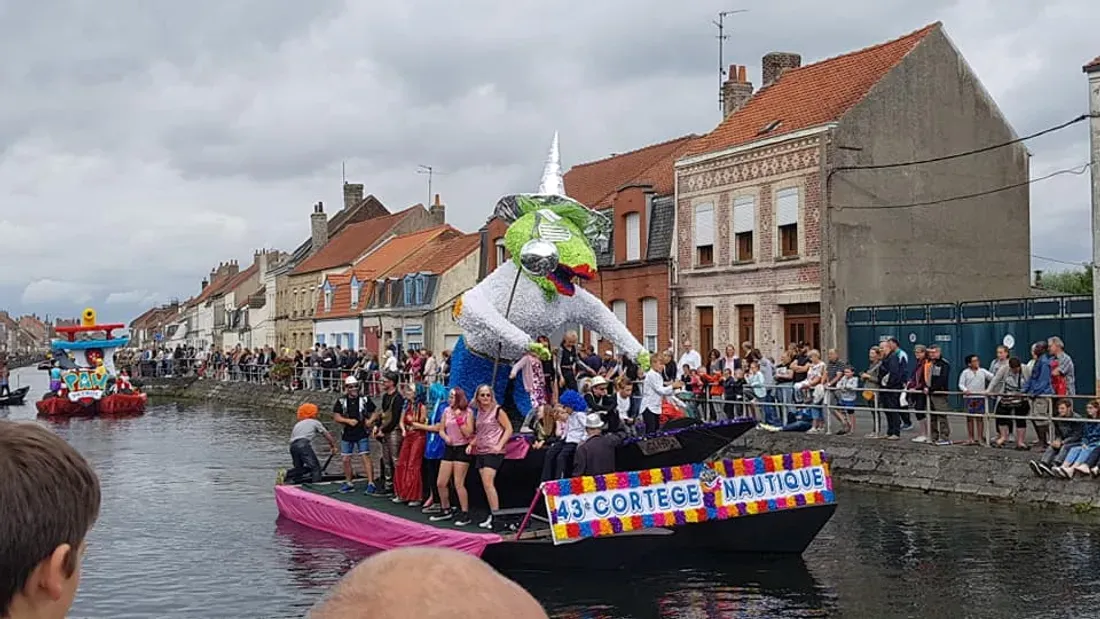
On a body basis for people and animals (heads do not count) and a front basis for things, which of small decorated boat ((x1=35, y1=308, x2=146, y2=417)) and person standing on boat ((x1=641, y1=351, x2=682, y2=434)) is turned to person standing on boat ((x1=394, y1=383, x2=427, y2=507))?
the small decorated boat

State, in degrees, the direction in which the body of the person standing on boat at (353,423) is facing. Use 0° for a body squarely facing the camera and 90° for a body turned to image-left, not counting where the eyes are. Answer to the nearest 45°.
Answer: approximately 0°

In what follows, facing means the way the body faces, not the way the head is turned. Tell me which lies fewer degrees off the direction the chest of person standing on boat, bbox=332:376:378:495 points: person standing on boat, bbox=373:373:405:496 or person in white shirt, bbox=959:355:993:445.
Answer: the person standing on boat

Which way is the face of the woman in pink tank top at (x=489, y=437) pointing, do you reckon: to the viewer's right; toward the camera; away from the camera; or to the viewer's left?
toward the camera

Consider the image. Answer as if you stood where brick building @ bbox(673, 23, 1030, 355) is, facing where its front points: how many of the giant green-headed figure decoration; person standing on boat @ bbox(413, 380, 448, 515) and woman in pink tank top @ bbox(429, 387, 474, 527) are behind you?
0

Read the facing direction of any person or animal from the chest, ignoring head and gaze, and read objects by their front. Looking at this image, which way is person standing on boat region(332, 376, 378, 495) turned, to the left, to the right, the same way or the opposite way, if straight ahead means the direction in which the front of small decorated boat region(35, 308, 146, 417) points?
the same way

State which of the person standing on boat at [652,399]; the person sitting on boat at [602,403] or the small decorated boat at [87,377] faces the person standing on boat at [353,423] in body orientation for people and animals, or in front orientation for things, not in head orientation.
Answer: the small decorated boat

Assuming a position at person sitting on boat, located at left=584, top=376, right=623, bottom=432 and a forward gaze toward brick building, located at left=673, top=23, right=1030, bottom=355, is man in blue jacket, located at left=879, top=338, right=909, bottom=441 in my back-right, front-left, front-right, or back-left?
front-right

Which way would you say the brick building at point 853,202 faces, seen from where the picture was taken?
facing the viewer and to the left of the viewer

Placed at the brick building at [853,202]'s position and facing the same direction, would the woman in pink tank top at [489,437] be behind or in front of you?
in front

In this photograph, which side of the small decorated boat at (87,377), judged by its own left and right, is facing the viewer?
front

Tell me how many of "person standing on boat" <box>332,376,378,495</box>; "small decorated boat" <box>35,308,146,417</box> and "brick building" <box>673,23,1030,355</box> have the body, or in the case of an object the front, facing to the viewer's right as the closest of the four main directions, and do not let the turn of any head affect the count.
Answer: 0

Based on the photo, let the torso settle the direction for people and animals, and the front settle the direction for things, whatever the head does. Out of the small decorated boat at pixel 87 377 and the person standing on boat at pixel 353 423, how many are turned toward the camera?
2
